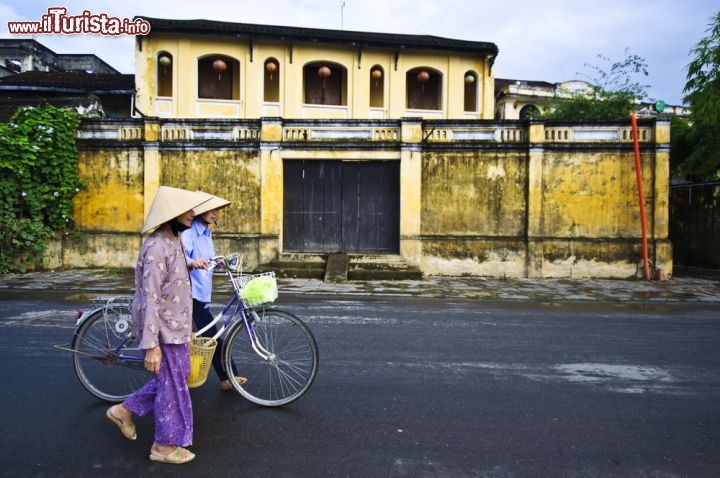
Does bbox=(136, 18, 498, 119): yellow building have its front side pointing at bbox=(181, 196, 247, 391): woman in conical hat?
yes

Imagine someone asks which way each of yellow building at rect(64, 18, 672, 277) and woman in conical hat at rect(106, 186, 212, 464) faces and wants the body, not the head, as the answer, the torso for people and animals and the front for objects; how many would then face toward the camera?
1

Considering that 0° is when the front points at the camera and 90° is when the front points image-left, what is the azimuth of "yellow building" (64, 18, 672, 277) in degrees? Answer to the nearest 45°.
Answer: approximately 0°

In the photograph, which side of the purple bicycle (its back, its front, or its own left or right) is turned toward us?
right

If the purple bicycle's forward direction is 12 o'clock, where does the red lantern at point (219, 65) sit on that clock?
The red lantern is roughly at 9 o'clock from the purple bicycle.

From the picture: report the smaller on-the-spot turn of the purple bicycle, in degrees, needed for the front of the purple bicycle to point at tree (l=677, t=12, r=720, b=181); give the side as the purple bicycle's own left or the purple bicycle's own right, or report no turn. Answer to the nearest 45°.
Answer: approximately 45° to the purple bicycle's own left

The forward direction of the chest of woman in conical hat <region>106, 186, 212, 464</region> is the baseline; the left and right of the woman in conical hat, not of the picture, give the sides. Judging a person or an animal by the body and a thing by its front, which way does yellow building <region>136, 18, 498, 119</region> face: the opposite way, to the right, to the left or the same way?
to the right

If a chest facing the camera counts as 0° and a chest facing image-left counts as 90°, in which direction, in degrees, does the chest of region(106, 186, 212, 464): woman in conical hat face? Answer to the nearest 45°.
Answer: approximately 270°

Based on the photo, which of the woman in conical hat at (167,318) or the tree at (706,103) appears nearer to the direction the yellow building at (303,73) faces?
the woman in conical hat
